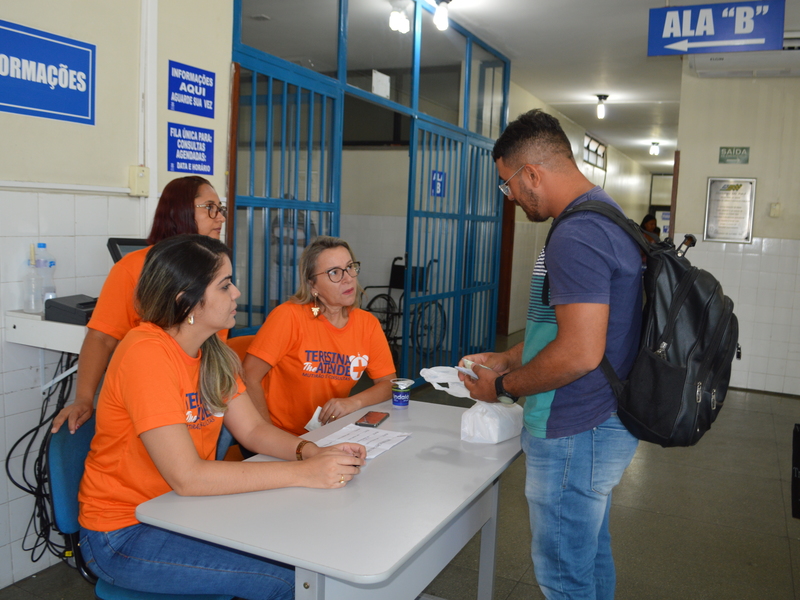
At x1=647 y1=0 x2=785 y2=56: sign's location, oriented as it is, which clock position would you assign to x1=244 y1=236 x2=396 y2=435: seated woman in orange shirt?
The seated woman in orange shirt is roughly at 1 o'clock from the sign.

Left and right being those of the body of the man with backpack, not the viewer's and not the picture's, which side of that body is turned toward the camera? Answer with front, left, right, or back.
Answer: left

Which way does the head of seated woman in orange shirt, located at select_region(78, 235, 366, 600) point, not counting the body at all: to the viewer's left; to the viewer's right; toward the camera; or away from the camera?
to the viewer's right

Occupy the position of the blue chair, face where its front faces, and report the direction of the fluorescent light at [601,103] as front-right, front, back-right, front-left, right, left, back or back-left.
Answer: front-left

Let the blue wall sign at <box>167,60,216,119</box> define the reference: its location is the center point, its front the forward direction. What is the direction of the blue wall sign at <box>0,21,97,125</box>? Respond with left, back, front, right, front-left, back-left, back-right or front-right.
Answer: right

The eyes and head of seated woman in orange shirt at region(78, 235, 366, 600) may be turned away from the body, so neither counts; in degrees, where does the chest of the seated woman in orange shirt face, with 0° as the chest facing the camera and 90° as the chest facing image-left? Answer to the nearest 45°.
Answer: approximately 270°

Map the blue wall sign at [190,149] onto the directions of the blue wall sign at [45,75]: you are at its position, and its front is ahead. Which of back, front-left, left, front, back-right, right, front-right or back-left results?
left

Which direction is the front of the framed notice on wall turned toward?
toward the camera

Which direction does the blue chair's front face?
to the viewer's right

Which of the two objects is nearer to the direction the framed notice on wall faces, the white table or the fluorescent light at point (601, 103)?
the white table

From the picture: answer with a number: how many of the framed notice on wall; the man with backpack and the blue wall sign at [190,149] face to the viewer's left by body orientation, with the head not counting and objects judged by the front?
1

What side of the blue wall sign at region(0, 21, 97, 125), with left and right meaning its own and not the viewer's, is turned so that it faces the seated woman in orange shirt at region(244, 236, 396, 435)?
front

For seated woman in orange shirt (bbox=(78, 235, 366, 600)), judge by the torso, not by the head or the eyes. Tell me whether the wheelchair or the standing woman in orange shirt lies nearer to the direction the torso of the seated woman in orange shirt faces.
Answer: the wheelchair

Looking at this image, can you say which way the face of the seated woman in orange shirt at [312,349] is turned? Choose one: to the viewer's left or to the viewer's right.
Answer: to the viewer's right

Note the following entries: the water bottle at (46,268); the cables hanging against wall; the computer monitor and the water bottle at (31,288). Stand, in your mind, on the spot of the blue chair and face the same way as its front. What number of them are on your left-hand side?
4

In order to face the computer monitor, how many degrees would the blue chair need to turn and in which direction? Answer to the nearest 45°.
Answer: approximately 90° to its left
